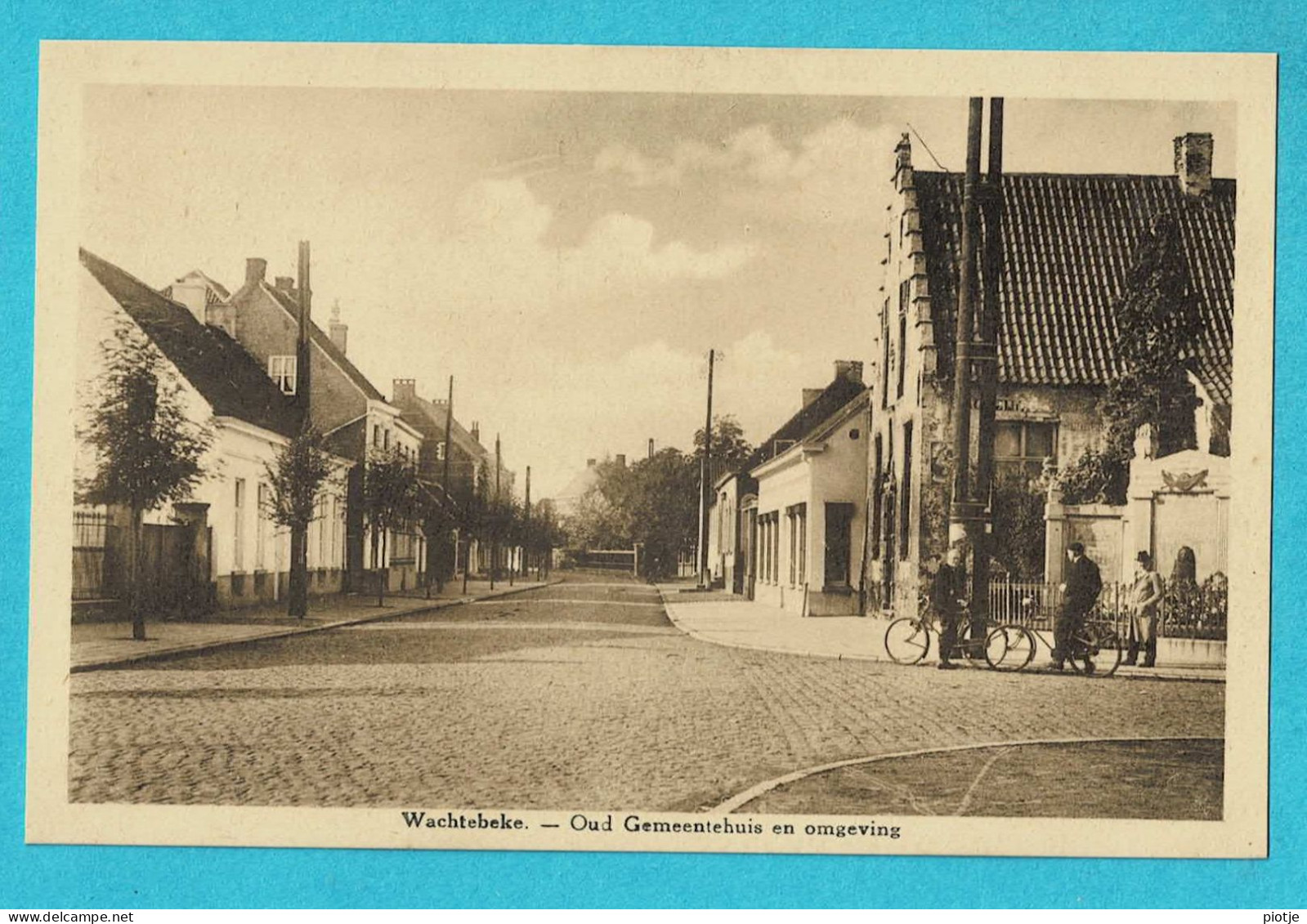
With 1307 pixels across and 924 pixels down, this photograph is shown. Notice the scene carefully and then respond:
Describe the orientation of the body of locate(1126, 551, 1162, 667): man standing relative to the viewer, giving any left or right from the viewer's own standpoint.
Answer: facing the viewer and to the left of the viewer

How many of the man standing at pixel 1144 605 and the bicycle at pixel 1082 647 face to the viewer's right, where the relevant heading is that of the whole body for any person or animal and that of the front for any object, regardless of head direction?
0

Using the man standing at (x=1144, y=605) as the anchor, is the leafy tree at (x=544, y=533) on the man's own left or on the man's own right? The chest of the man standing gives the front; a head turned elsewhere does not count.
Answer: on the man's own right

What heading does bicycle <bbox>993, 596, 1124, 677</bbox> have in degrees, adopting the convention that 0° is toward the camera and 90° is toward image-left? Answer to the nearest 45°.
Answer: approximately 90°
